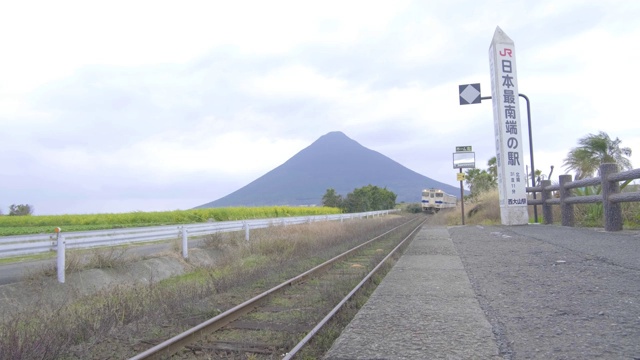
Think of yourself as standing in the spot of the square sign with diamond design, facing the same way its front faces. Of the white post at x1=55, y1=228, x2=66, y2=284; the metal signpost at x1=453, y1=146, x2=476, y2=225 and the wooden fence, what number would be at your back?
1

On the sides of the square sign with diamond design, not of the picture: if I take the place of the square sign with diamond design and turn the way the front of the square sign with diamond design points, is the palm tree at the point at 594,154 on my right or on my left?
on my left

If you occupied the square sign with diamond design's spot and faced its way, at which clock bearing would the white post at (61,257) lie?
The white post is roughly at 1 o'clock from the square sign with diamond design.

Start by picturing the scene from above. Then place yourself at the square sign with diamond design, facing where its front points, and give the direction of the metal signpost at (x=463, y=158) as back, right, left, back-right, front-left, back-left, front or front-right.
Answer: back

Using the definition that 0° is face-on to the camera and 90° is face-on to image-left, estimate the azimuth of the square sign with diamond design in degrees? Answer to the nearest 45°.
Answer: approximately 0°
